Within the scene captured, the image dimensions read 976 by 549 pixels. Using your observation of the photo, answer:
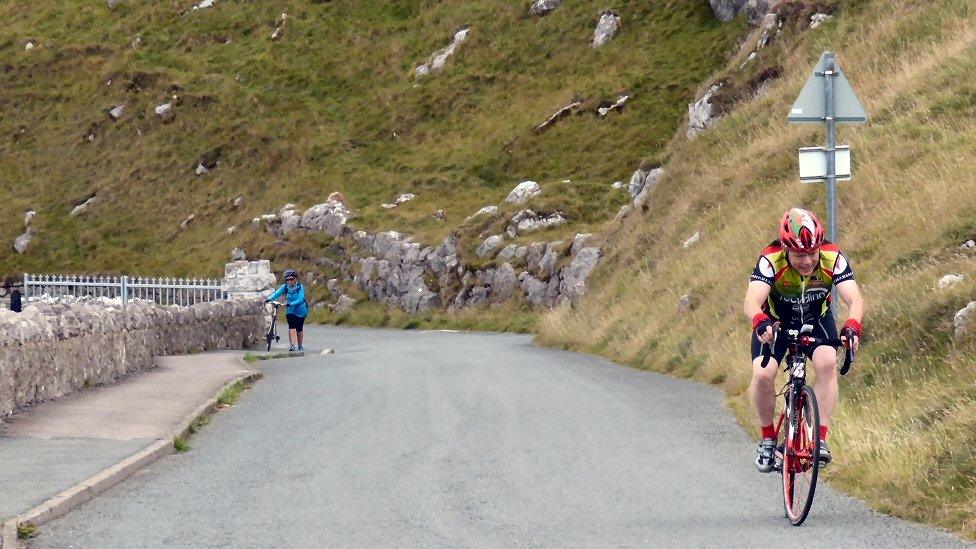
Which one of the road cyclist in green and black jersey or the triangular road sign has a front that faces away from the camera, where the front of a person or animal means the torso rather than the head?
the triangular road sign

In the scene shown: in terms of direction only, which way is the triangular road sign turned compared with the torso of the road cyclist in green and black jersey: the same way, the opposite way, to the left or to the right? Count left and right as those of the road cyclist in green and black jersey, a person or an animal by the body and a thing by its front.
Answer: the opposite way

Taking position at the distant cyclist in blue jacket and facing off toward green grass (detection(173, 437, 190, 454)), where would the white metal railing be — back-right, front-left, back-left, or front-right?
back-right

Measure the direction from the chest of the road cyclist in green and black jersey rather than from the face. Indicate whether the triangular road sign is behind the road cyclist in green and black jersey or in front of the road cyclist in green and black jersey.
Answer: behind

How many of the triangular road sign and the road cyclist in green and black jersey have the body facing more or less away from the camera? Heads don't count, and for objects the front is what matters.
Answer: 1

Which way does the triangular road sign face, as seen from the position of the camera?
facing away from the viewer

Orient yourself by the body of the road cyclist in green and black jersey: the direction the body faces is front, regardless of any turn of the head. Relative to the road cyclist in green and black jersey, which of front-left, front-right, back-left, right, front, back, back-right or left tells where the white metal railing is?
back-right

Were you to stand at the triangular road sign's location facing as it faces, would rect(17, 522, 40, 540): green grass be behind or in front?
behind

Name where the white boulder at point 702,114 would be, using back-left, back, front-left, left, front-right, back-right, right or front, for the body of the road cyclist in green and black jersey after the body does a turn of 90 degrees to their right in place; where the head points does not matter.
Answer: right

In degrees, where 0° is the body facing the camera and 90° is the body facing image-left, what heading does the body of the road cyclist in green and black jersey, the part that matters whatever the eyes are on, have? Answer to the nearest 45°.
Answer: approximately 0°

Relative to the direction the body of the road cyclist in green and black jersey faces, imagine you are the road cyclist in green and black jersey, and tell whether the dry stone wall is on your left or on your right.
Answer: on your right

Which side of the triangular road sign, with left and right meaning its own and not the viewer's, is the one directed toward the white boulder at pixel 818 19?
front
